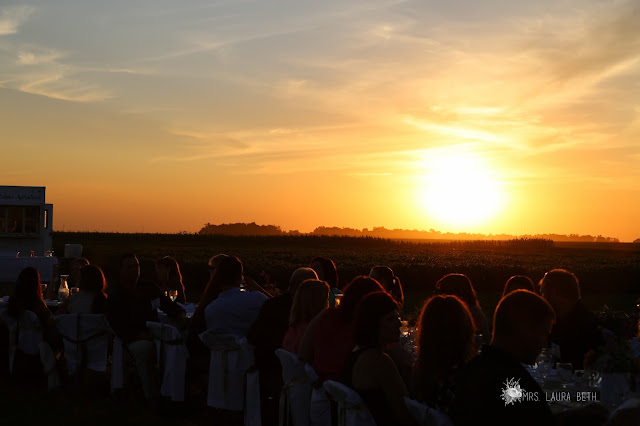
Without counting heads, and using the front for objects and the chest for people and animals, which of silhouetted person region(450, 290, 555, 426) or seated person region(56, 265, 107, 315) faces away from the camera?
the seated person

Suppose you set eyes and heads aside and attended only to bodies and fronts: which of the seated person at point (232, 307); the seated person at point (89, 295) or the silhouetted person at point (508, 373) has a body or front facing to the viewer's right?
the silhouetted person

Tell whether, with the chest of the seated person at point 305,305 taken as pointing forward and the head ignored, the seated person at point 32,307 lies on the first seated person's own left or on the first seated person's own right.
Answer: on the first seated person's own left

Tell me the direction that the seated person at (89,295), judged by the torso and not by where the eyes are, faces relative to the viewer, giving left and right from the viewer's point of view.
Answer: facing away from the viewer

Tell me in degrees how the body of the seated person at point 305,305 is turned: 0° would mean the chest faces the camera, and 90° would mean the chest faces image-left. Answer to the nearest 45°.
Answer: approximately 225°

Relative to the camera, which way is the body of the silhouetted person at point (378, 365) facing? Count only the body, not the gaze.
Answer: to the viewer's right

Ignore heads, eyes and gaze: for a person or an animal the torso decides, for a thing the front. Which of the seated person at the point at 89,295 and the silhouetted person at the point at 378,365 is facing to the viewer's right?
the silhouetted person

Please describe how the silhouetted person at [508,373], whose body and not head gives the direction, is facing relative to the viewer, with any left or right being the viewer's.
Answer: facing to the right of the viewer

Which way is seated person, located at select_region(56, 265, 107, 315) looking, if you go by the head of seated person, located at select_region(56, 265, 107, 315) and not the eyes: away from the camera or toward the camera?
away from the camera

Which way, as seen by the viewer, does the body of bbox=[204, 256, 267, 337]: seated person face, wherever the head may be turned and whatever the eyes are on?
away from the camera

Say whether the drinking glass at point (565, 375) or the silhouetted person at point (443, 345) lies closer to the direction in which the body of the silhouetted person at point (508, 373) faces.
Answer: the drinking glass

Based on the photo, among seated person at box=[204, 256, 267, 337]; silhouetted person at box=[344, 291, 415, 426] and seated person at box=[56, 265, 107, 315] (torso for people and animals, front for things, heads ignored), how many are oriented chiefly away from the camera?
2
